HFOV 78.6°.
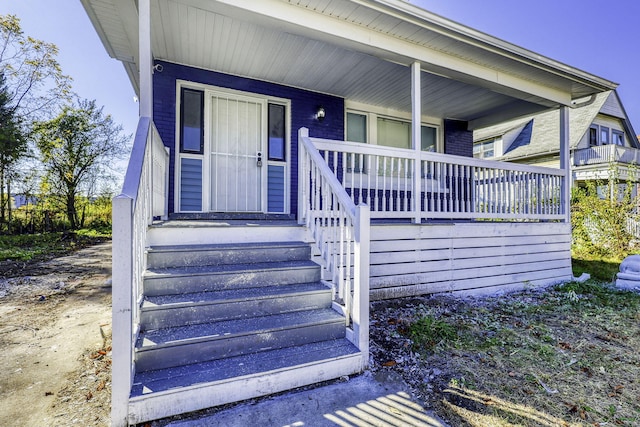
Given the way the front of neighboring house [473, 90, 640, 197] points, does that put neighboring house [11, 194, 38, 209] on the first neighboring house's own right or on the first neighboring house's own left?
on the first neighboring house's own right

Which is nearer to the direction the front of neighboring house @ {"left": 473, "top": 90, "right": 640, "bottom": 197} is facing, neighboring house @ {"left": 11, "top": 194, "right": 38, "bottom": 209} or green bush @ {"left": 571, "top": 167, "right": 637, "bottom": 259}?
the green bush

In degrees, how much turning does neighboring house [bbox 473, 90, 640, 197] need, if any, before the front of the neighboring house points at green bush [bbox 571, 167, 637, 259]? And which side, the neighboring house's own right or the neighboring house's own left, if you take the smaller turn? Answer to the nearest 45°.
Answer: approximately 45° to the neighboring house's own right

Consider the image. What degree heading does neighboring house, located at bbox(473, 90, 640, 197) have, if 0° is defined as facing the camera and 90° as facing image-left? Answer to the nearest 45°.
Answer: approximately 315°
